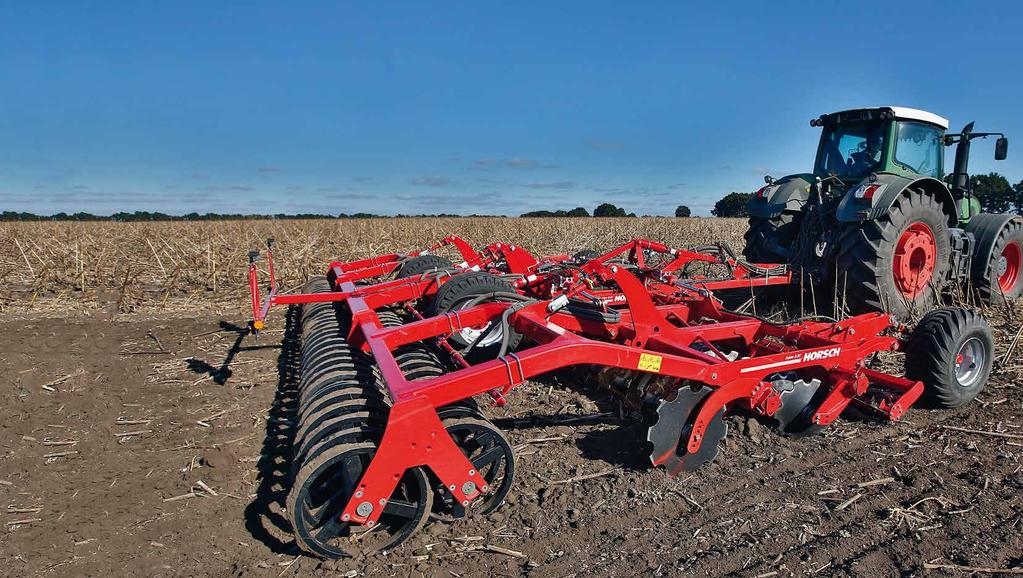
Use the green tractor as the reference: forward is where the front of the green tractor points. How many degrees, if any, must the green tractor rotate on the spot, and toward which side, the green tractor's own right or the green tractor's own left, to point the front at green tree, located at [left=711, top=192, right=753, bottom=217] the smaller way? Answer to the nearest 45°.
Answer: approximately 45° to the green tractor's own left

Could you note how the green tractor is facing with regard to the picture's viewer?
facing away from the viewer and to the right of the viewer

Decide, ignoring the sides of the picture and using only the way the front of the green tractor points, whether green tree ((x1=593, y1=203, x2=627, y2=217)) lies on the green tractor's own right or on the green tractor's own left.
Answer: on the green tractor's own left

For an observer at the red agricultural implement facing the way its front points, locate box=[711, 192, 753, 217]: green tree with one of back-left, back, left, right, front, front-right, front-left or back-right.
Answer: front-left

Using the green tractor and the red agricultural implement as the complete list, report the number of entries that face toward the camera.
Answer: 0

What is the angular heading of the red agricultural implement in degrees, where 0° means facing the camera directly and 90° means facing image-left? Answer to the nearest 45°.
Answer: approximately 225°

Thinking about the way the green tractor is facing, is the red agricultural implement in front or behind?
behind

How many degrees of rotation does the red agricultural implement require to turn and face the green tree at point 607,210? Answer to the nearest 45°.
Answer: approximately 45° to its left

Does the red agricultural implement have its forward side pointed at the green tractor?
yes

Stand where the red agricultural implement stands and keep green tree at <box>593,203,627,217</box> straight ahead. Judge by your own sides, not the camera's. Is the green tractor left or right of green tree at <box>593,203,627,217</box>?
right
